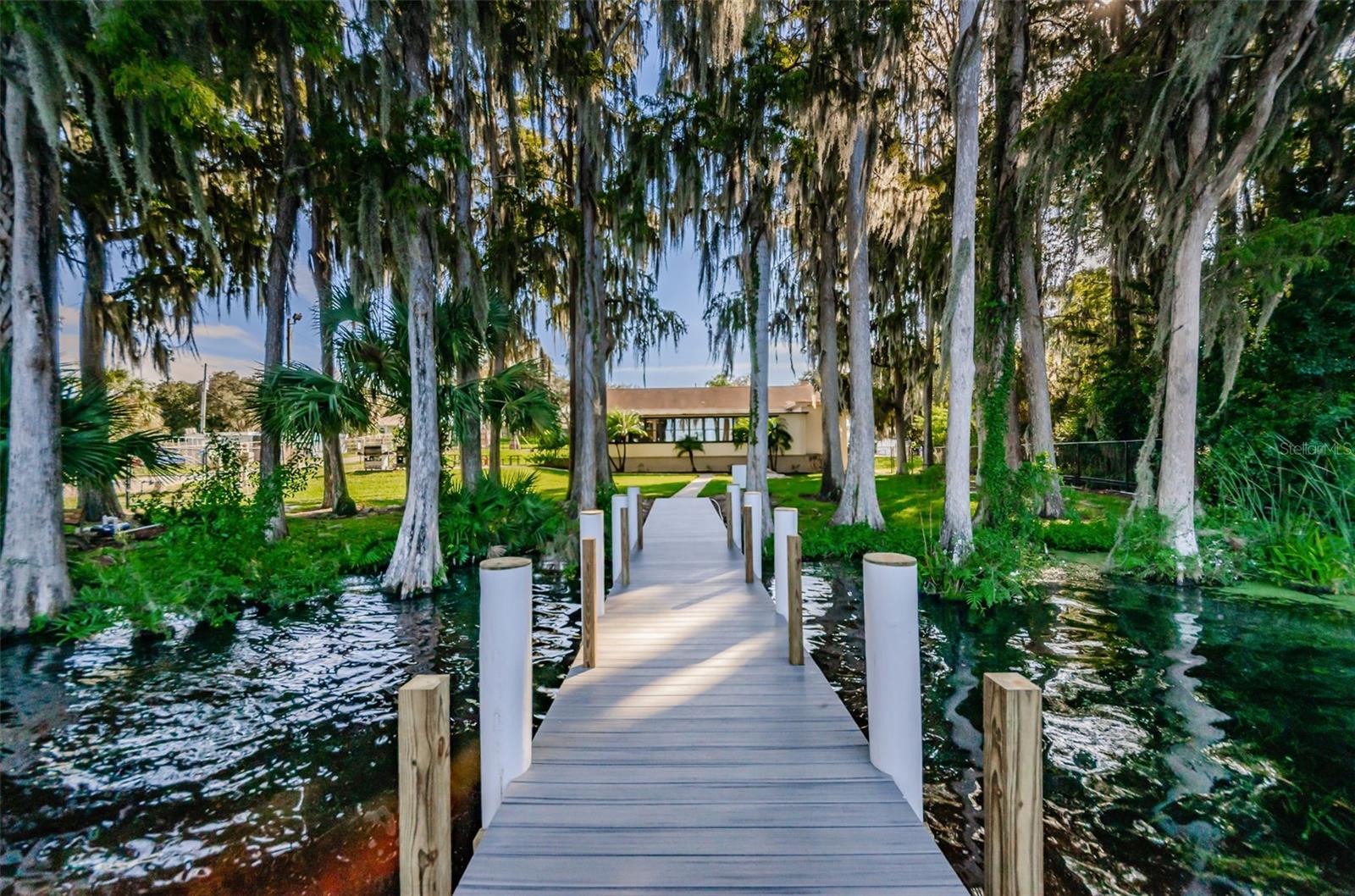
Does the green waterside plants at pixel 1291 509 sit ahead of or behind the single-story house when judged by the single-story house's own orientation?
ahead

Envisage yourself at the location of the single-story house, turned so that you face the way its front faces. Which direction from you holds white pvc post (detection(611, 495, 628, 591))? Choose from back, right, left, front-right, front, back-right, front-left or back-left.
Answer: front

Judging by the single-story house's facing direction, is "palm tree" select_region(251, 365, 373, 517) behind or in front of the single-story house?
in front

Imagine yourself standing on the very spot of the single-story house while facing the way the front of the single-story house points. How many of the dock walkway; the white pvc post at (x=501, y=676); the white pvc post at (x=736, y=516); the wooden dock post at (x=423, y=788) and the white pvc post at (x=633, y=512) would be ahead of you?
5

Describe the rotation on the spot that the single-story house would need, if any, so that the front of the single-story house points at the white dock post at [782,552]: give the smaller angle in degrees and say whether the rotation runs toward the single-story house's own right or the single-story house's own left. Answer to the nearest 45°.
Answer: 0° — it already faces it

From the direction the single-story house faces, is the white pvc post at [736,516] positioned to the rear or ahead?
ahead

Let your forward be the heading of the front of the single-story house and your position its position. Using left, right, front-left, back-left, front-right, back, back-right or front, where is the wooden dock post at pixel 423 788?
front

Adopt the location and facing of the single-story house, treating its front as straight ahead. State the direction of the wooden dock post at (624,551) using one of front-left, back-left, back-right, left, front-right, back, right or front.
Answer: front

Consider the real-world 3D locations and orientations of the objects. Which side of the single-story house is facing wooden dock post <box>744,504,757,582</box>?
front

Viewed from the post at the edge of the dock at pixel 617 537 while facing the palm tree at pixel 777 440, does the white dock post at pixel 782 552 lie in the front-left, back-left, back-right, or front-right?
back-right

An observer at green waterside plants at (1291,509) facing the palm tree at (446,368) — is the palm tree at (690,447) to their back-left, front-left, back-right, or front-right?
front-right

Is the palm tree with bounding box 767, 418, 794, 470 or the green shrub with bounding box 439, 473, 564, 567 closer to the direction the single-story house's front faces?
the green shrub

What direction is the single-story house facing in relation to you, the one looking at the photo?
facing the viewer

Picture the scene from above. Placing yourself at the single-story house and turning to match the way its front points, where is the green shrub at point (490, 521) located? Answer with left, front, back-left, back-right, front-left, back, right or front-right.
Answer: front

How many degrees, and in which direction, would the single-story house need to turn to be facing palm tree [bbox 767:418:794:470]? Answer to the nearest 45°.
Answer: approximately 90° to its left

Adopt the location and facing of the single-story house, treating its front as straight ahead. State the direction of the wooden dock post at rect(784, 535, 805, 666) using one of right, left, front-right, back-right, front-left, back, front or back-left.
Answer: front

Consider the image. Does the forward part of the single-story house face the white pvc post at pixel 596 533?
yes

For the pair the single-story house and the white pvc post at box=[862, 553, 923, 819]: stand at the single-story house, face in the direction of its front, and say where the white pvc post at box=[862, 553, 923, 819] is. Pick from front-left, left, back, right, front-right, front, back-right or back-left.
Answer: front
